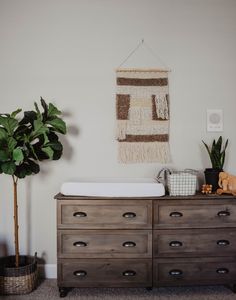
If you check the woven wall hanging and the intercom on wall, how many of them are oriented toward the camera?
2

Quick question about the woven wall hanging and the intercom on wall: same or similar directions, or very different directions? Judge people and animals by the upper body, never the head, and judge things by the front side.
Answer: same or similar directions

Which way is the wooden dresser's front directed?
toward the camera

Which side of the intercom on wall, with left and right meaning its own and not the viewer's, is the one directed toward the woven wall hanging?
right

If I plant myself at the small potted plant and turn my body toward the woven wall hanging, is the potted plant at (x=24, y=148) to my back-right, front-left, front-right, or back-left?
front-left

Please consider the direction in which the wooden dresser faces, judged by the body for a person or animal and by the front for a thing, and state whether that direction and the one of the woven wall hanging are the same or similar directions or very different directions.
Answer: same or similar directions

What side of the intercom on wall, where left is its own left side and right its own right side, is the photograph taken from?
front

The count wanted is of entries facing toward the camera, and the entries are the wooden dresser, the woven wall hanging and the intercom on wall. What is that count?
3

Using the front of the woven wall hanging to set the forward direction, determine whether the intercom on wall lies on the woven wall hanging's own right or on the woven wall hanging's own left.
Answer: on the woven wall hanging's own left

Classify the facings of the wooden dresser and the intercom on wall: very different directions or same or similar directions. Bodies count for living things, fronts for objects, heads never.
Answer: same or similar directions
